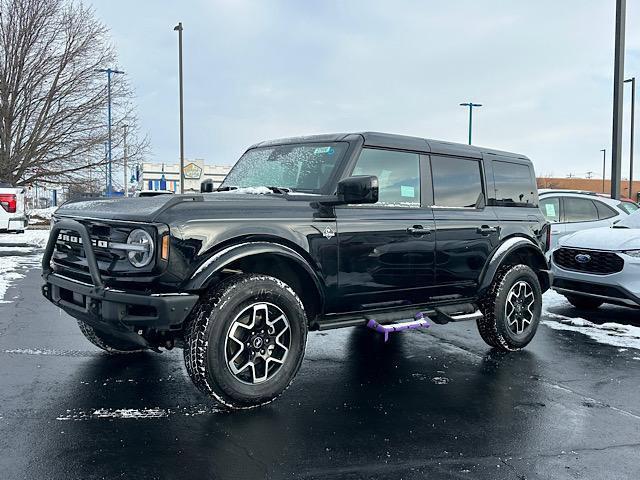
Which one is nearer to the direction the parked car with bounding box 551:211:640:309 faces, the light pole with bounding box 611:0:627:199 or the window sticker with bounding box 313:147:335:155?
the window sticker

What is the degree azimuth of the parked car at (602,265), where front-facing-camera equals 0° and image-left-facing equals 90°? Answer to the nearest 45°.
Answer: approximately 45°

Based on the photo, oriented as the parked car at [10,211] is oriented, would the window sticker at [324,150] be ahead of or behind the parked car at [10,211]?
behind

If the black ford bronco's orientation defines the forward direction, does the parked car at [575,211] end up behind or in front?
behind

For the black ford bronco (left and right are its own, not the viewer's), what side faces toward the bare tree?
right

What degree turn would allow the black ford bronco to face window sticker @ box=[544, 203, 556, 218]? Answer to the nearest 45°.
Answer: approximately 180°

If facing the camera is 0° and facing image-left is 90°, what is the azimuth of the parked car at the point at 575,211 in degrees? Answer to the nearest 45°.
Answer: approximately 135°

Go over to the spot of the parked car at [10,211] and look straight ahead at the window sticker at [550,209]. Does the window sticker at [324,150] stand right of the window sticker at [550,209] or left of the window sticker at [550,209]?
right

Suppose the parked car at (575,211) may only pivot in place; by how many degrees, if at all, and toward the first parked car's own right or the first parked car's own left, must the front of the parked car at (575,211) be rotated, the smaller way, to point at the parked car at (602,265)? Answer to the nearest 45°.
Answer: approximately 135° to the first parked car's own left
